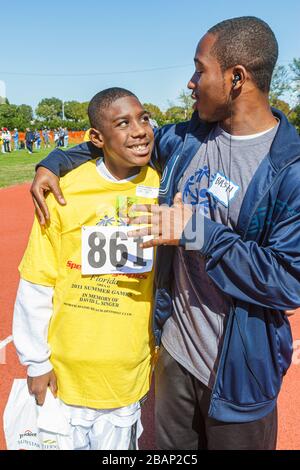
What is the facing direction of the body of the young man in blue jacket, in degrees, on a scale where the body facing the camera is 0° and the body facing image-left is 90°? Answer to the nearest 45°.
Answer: approximately 45°

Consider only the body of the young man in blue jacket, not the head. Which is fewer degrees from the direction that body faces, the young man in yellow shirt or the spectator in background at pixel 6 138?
the young man in yellow shirt

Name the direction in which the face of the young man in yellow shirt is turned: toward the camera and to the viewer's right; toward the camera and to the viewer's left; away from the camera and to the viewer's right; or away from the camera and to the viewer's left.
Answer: toward the camera and to the viewer's right

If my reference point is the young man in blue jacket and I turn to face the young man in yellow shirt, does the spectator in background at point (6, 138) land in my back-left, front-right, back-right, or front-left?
front-right

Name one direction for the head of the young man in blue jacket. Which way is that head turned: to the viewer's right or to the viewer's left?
to the viewer's left

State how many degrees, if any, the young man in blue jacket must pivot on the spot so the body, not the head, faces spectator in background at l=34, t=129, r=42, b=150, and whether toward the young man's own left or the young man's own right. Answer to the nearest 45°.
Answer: approximately 135° to the young man's own right

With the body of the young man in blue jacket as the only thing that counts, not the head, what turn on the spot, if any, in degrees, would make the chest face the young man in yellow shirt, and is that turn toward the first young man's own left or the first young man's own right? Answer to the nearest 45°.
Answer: approximately 45° to the first young man's own right

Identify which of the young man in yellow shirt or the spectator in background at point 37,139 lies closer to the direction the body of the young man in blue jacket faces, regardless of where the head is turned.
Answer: the young man in yellow shirt
